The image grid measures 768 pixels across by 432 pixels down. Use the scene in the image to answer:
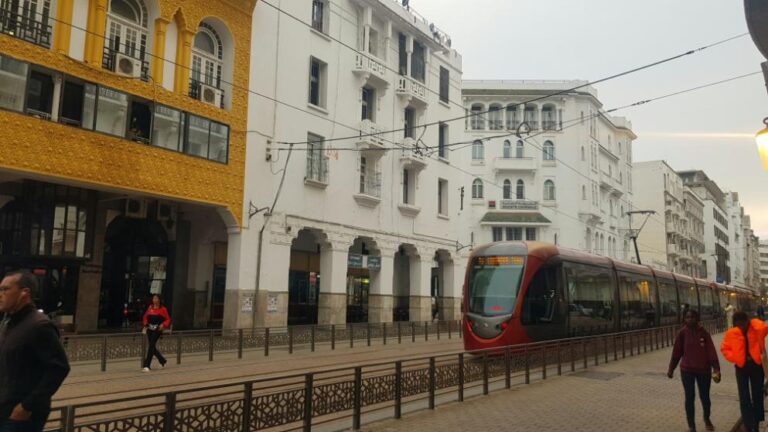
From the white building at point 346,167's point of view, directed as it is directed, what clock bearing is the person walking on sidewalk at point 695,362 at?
The person walking on sidewalk is roughly at 1 o'clock from the white building.

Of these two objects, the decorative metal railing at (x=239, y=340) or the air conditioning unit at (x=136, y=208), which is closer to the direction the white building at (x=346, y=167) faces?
the decorative metal railing

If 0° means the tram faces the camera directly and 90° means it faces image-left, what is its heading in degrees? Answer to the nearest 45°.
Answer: approximately 45°

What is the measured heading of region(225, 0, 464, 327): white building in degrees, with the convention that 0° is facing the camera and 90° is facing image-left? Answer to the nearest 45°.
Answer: approximately 315°

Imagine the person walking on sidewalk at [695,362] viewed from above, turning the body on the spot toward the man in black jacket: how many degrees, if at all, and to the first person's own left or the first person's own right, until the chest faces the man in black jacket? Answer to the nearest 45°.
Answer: approximately 45° to the first person's own right

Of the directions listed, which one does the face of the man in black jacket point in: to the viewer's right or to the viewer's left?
to the viewer's left
